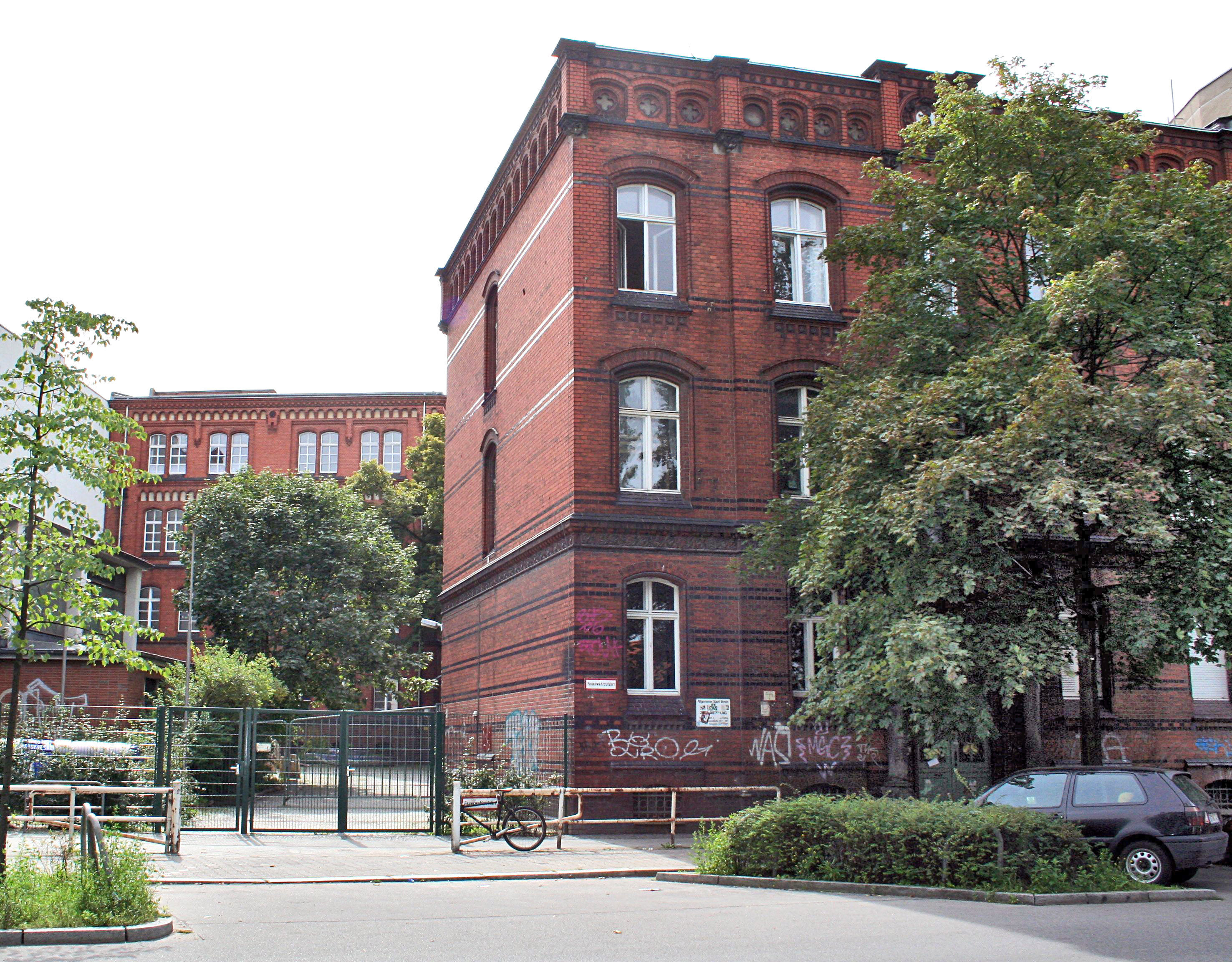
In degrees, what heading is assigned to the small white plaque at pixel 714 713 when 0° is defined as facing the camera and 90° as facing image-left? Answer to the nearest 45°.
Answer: approximately 0°

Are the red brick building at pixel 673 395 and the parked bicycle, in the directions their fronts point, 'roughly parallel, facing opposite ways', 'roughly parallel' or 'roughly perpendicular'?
roughly perpendicular

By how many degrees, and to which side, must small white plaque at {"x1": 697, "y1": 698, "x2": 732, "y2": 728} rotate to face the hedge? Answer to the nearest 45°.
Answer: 0° — it already faces it

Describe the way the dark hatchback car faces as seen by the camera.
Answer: facing to the left of the viewer
